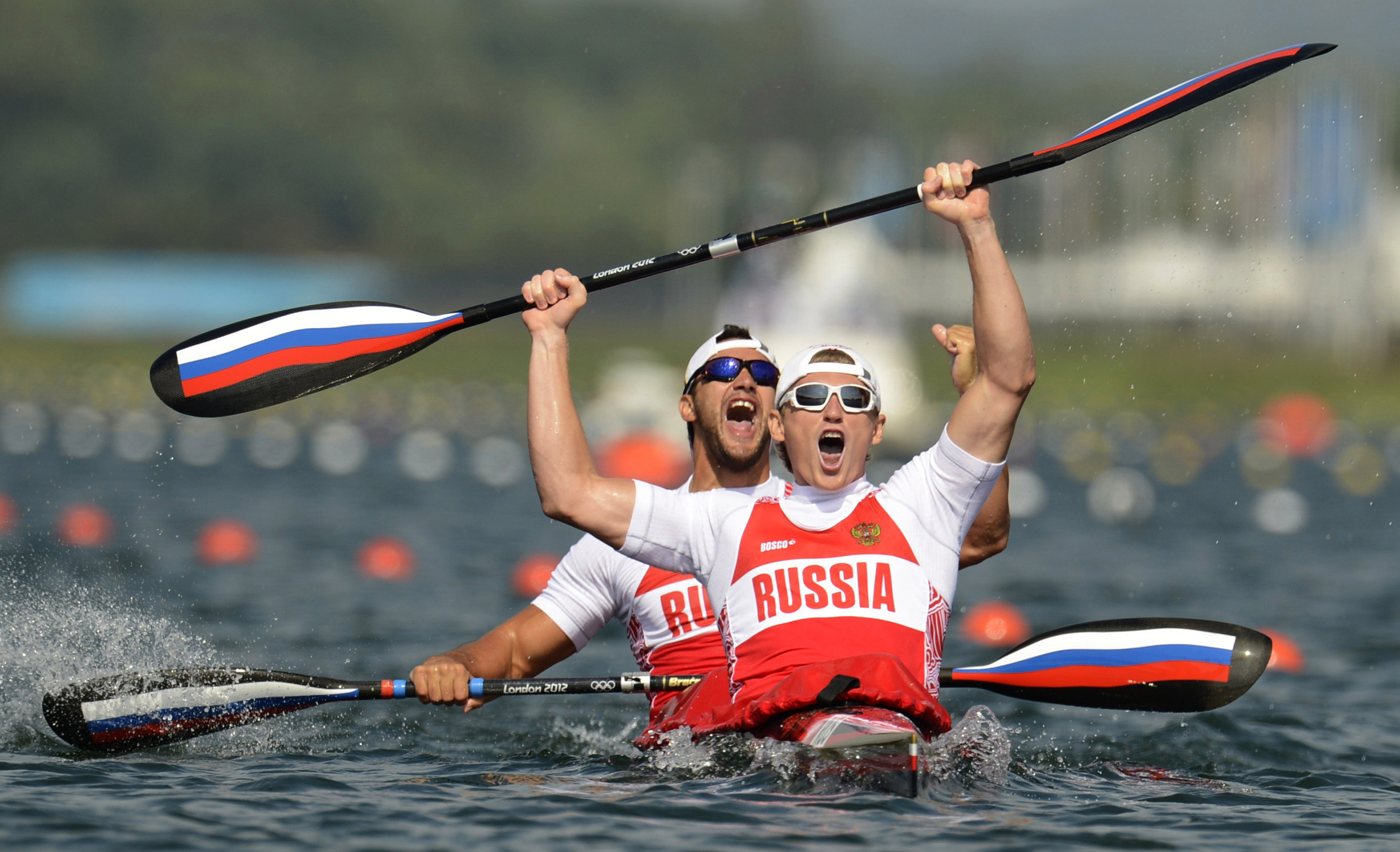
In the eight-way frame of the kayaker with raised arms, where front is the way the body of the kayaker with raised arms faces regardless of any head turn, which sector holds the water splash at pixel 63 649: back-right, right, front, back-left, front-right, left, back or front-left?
back-right

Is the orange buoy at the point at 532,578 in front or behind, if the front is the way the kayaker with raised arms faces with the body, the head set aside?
behind

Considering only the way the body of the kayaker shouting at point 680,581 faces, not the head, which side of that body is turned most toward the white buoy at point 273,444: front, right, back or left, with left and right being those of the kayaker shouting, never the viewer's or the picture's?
back

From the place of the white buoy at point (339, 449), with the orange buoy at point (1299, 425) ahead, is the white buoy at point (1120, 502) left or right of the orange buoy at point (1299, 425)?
right

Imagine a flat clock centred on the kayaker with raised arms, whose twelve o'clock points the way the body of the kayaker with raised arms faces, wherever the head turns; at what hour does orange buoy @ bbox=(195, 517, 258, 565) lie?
The orange buoy is roughly at 5 o'clock from the kayaker with raised arms.

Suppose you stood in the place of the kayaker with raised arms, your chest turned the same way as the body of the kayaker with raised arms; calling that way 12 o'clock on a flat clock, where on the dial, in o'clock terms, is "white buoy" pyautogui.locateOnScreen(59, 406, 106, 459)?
The white buoy is roughly at 5 o'clock from the kayaker with raised arms.

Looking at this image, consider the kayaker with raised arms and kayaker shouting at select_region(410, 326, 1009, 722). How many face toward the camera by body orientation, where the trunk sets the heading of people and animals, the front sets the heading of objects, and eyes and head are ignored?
2

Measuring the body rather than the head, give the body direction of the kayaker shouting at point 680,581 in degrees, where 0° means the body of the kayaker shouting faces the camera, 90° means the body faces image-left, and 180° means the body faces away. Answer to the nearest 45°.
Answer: approximately 0°
